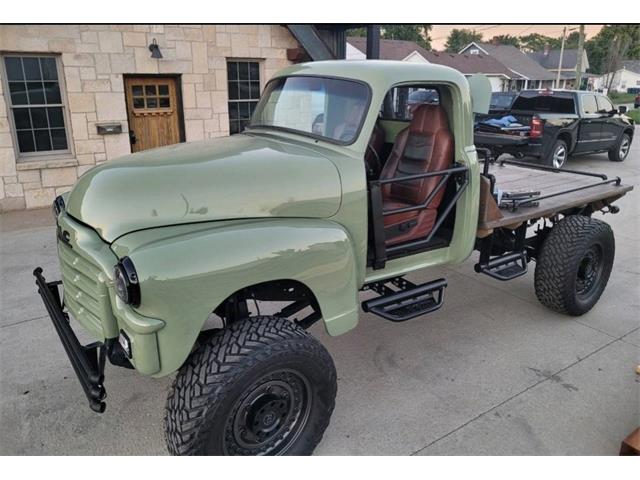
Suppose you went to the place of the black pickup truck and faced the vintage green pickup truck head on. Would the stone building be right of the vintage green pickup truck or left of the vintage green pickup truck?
right

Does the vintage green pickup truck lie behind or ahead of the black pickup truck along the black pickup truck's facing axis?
behind

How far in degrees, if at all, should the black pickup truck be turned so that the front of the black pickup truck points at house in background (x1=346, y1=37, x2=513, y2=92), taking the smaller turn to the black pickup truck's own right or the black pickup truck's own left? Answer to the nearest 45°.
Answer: approximately 45° to the black pickup truck's own left

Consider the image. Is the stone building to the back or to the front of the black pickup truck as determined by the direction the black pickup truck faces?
to the back

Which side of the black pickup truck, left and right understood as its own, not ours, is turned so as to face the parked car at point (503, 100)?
left

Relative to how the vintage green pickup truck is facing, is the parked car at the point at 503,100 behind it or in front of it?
behind

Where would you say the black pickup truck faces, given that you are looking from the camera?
facing away from the viewer and to the right of the viewer

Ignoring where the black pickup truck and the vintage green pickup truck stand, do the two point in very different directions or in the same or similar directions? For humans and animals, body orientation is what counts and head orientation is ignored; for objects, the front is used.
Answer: very different directions

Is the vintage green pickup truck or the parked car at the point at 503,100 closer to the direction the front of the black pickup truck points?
the parked car

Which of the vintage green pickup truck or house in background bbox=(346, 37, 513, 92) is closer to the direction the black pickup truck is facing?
the house in background

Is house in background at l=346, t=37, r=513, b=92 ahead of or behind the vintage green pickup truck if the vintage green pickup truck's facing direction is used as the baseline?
behind

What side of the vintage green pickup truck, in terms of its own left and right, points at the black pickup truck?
back

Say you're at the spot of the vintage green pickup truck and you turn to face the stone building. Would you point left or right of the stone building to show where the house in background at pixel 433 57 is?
right

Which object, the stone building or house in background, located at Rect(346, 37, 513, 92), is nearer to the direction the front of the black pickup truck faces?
the house in background
